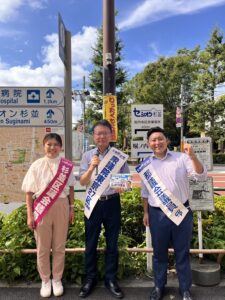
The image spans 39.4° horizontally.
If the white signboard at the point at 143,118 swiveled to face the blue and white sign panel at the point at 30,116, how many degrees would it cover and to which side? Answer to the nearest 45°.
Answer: approximately 90° to its right

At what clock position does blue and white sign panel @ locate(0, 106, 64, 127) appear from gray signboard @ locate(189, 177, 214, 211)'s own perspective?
The blue and white sign panel is roughly at 3 o'clock from the gray signboard.

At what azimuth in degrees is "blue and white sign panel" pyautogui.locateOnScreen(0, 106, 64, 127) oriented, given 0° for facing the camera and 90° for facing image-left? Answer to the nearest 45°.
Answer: approximately 0°

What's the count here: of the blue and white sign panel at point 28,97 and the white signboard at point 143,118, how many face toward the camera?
2

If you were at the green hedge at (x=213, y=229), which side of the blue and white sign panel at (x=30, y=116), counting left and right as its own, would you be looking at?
left

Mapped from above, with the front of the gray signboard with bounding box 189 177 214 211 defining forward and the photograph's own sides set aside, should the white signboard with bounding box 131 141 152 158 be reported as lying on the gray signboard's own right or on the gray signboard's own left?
on the gray signboard's own right

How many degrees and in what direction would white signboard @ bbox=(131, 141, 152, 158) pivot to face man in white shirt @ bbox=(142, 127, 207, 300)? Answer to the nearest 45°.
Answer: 0° — it already faces them

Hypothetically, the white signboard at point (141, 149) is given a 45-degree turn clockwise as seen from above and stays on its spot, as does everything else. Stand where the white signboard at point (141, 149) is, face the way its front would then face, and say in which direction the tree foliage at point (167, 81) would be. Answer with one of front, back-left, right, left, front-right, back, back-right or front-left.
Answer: back-right

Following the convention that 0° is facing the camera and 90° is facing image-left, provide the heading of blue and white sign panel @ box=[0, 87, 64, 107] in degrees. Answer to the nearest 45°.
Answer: approximately 0°

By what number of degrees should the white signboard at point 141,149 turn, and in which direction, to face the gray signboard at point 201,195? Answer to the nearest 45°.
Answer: approximately 90° to its left
